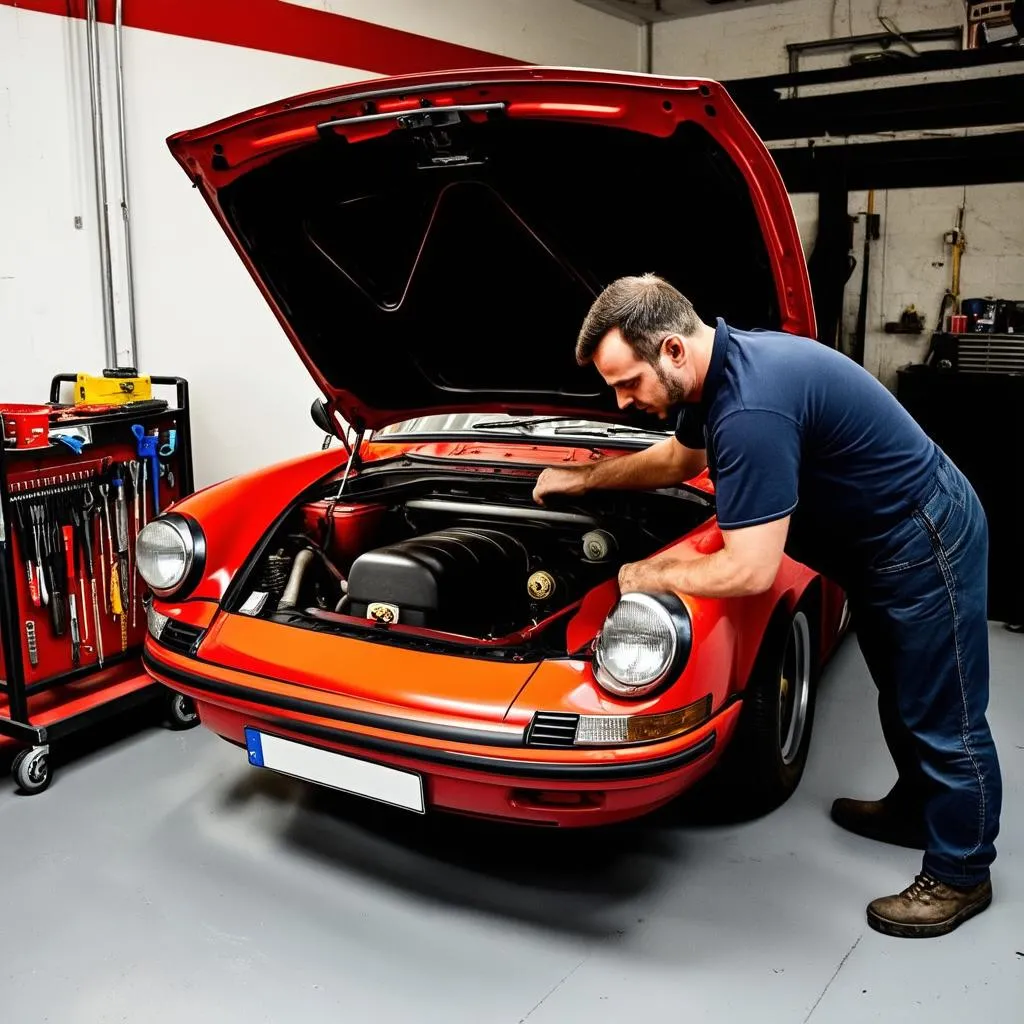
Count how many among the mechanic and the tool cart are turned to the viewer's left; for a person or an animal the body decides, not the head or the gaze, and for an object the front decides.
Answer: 1

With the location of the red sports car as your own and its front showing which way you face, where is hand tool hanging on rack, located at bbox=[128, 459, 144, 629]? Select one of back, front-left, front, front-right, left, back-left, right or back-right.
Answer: right

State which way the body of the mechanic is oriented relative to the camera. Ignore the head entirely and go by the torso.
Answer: to the viewer's left

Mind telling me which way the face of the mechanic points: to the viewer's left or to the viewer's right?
to the viewer's left

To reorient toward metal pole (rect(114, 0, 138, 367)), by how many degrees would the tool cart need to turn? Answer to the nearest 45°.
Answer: approximately 135° to its left

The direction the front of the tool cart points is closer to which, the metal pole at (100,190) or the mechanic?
the mechanic

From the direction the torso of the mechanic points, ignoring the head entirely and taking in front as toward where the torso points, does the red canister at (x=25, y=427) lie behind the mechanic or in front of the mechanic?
in front

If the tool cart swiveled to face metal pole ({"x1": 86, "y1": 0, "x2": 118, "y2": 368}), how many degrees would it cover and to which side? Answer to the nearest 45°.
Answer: approximately 135° to its left

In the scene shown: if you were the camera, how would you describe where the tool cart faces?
facing the viewer and to the right of the viewer
